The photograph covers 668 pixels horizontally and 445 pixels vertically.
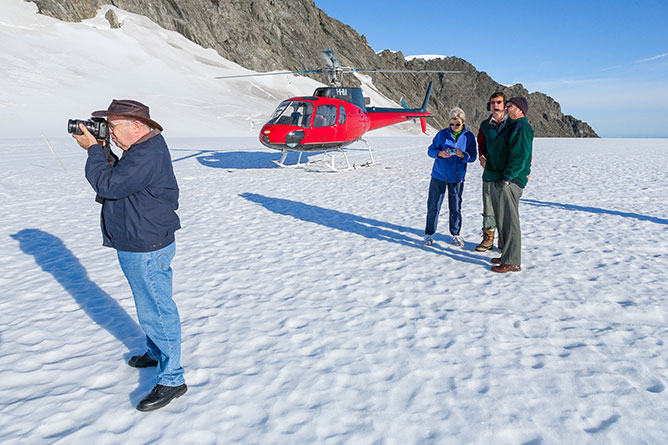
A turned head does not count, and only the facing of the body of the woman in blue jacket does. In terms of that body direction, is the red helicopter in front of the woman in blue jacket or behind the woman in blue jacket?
behind

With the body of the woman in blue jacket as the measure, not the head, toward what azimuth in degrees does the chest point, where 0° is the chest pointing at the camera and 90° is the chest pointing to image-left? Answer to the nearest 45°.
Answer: approximately 0°

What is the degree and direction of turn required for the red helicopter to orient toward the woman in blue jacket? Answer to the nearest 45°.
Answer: approximately 45° to its left

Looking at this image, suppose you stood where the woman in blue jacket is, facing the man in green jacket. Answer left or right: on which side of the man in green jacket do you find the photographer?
right

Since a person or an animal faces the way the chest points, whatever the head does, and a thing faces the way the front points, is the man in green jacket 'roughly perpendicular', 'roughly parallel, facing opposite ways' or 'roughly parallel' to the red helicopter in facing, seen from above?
roughly parallel

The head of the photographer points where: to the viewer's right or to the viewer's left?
to the viewer's left

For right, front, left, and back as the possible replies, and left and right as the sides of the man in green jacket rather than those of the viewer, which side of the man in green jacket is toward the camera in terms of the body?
left

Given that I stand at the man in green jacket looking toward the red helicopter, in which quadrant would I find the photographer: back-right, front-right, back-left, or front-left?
back-left

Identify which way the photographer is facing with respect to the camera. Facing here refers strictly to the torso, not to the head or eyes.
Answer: to the viewer's left

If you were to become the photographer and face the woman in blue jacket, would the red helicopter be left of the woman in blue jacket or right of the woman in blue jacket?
left
